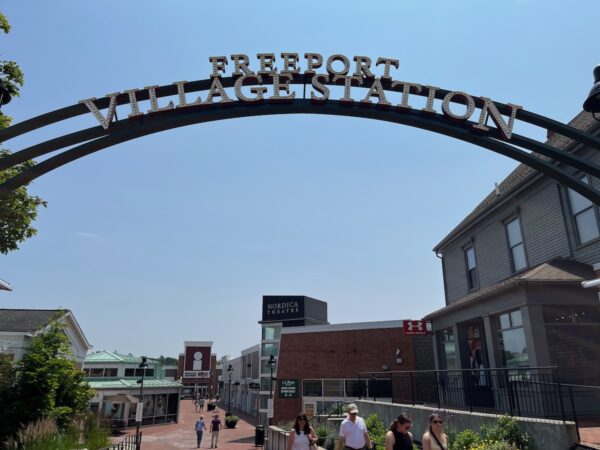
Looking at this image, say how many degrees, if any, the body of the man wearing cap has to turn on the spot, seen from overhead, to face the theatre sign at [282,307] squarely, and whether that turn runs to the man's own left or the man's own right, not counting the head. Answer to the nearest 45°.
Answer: approximately 180°

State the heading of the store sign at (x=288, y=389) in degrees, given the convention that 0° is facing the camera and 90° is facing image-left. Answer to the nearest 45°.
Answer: approximately 0°

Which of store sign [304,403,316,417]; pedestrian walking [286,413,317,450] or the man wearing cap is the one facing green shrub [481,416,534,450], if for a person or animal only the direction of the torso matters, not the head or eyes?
the store sign

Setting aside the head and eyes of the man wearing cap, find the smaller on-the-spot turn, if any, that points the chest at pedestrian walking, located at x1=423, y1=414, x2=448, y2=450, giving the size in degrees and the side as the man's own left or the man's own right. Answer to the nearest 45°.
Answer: approximately 45° to the man's own left

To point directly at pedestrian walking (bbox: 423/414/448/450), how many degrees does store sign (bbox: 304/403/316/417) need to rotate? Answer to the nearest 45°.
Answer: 0° — it already faces them

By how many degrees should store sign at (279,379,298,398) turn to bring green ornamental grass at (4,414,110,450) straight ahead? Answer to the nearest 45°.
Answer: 0° — it already faces it

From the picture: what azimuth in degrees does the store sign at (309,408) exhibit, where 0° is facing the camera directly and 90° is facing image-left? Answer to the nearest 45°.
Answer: approximately 0°
